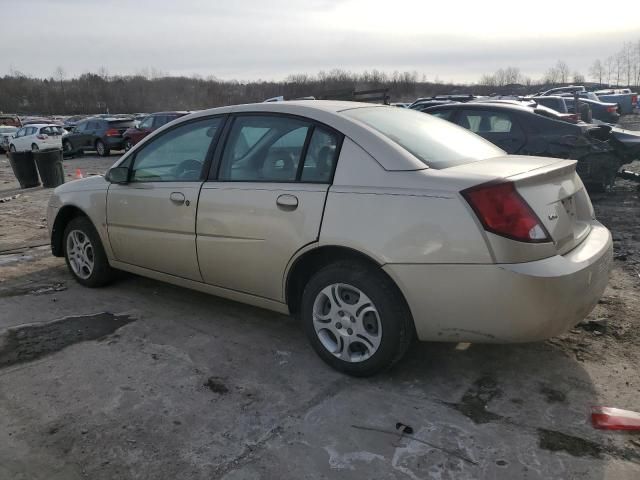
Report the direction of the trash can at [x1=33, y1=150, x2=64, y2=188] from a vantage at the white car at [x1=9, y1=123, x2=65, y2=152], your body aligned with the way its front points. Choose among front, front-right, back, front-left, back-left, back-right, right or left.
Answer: back-left

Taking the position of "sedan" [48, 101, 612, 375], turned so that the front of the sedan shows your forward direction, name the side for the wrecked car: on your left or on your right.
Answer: on your right

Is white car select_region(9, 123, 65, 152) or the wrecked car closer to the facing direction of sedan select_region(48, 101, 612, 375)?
the white car

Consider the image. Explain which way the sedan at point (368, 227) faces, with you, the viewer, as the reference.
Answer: facing away from the viewer and to the left of the viewer

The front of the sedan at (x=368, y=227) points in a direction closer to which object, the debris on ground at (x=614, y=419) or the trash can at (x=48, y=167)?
the trash can

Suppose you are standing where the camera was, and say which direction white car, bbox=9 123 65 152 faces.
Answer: facing away from the viewer and to the left of the viewer

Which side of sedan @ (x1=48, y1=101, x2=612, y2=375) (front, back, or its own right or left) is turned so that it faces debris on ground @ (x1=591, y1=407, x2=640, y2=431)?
back

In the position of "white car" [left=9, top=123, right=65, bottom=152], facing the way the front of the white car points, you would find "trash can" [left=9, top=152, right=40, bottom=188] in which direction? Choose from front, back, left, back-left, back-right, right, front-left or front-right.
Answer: back-left

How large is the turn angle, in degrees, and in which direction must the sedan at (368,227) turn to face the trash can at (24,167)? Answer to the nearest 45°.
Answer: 0° — it already faces it

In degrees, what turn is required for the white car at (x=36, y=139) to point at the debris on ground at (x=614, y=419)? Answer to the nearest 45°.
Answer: approximately 135° to its left
